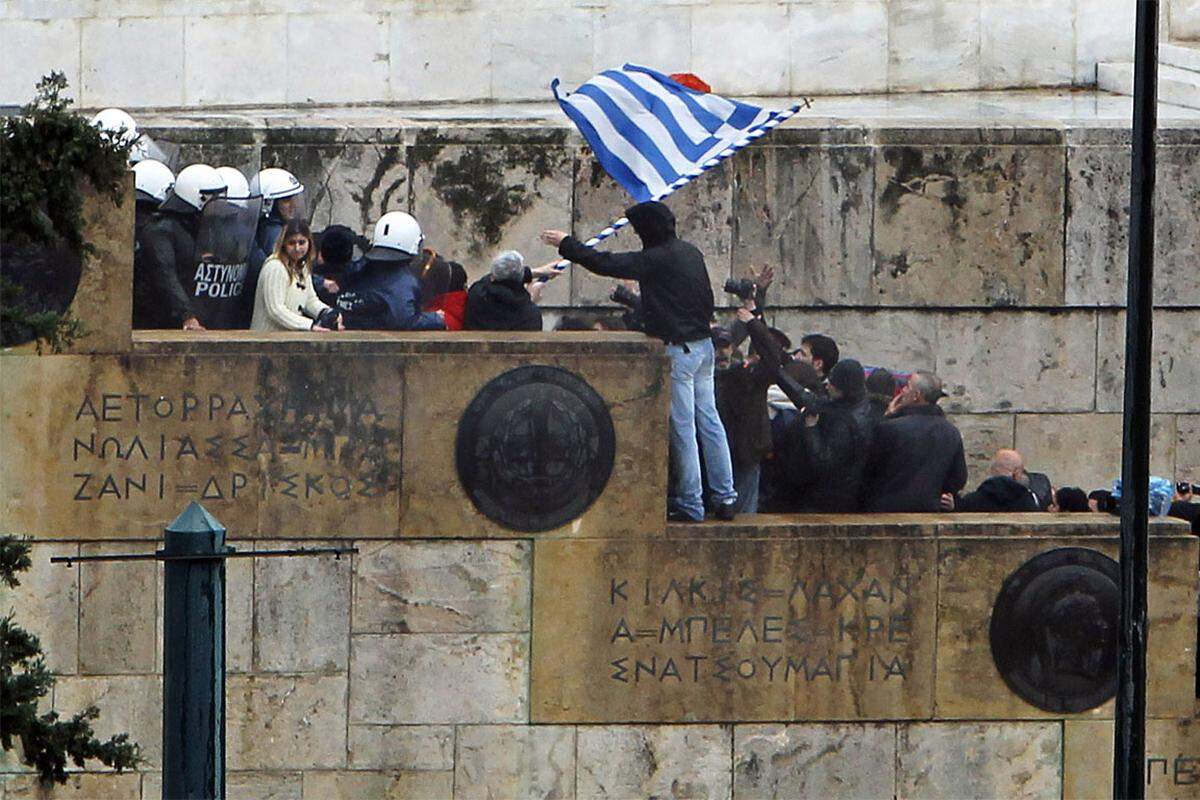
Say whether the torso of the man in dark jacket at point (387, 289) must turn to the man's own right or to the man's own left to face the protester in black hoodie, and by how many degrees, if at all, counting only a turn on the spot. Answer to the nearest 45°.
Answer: approximately 45° to the man's own right

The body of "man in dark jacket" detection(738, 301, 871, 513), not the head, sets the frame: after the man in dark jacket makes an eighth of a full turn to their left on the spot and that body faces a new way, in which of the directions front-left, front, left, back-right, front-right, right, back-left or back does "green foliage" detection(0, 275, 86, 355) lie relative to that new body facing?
front-left

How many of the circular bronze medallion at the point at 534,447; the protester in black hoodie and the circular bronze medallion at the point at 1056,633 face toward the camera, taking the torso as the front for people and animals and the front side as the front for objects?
2

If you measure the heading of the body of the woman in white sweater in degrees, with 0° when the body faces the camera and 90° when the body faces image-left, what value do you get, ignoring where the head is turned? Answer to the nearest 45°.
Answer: approximately 315°

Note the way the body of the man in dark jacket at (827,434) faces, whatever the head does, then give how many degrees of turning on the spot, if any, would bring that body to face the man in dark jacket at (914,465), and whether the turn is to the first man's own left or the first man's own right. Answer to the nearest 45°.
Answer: approximately 135° to the first man's own right

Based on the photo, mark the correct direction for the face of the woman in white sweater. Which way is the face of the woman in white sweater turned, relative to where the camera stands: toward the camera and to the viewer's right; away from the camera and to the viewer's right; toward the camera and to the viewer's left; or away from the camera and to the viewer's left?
toward the camera and to the viewer's right

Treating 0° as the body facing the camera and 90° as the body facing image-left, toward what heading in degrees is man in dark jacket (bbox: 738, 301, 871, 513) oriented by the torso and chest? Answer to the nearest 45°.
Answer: approximately 135°

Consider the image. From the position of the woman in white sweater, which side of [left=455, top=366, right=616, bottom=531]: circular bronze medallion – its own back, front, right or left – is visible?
right

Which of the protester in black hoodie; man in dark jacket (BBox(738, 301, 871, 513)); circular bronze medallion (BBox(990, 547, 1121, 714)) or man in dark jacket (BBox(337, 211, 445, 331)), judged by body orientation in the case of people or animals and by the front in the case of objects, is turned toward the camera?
the circular bronze medallion

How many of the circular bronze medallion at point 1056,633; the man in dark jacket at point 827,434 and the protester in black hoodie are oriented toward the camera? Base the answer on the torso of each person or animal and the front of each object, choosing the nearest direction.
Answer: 1
